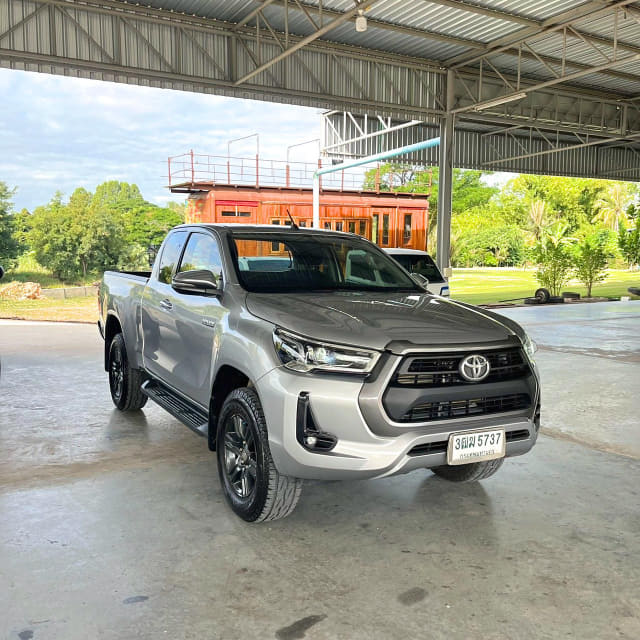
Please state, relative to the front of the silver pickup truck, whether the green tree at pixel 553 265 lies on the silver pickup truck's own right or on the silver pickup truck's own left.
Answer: on the silver pickup truck's own left

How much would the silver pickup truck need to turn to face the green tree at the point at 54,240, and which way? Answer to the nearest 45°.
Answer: approximately 180°

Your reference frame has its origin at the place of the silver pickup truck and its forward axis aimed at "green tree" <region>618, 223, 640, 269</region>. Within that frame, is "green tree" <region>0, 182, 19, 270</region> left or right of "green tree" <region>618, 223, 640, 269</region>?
left

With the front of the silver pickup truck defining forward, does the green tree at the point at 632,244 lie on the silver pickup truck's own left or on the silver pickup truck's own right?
on the silver pickup truck's own left

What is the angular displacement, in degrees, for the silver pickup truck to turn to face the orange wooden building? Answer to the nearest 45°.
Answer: approximately 135° to its left

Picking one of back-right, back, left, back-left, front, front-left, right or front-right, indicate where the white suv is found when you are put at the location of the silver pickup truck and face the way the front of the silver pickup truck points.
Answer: back-left

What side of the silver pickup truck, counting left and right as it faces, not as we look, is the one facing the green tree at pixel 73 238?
back

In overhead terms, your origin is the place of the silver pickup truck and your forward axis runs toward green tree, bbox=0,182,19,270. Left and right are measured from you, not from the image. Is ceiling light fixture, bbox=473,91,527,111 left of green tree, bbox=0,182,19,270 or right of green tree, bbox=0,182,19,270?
right

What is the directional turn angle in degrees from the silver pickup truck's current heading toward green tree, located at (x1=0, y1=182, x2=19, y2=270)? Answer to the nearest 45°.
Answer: approximately 180°

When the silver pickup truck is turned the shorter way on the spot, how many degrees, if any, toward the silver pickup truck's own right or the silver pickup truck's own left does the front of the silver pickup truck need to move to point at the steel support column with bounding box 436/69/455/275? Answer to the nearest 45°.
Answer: approximately 135° to the silver pickup truck's own left

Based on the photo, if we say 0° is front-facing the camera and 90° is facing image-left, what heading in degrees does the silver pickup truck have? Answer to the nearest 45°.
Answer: approximately 315°
